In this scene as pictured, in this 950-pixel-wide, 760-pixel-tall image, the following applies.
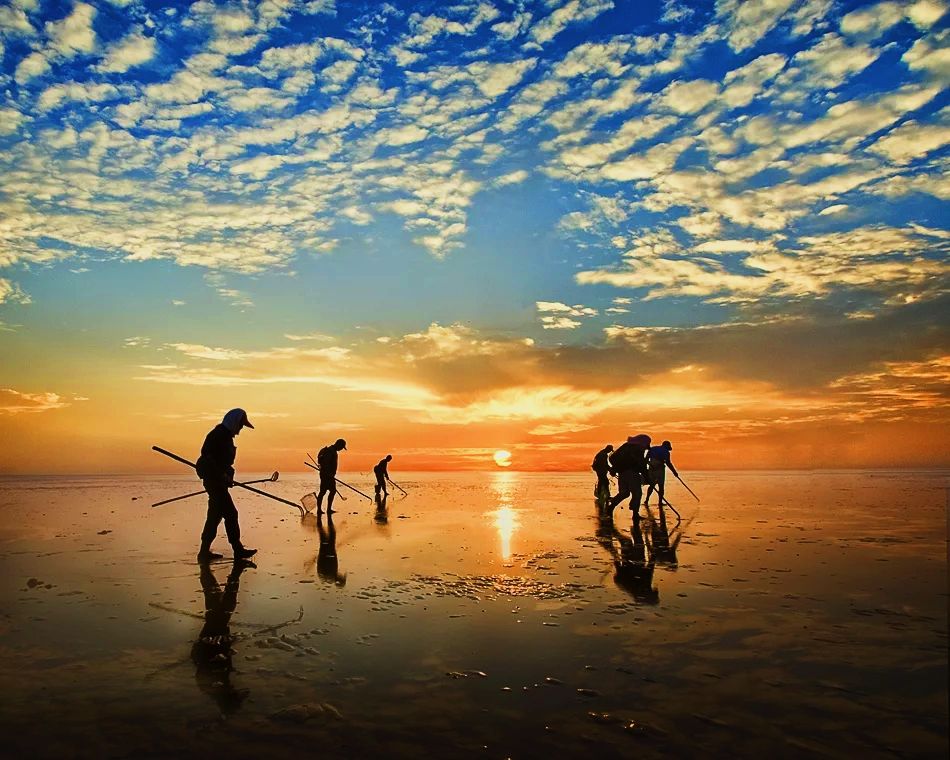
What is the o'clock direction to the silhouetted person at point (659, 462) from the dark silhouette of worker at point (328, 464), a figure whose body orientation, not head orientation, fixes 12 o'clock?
The silhouetted person is roughly at 12 o'clock from the dark silhouette of worker.

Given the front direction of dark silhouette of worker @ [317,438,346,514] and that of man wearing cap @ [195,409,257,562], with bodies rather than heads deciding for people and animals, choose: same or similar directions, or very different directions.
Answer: same or similar directions

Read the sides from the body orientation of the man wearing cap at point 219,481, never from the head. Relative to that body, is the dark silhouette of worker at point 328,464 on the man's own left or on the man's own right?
on the man's own left

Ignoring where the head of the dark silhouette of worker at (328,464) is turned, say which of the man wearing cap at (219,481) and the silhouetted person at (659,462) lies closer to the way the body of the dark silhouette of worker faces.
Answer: the silhouetted person

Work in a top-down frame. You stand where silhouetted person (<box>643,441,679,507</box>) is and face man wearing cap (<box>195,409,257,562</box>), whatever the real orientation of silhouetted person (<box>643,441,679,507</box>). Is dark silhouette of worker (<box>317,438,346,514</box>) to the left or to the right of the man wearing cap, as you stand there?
right

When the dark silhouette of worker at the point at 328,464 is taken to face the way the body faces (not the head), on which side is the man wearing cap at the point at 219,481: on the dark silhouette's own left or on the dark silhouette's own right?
on the dark silhouette's own right

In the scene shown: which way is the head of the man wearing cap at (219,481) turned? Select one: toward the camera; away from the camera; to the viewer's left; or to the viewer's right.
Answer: to the viewer's right

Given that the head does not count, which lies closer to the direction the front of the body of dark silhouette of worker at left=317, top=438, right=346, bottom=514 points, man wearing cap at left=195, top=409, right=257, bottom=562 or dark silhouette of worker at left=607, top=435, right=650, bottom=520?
the dark silhouette of worker

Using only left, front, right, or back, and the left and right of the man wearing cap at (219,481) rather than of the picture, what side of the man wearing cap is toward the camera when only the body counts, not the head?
right

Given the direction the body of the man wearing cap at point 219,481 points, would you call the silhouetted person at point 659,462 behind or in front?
in front

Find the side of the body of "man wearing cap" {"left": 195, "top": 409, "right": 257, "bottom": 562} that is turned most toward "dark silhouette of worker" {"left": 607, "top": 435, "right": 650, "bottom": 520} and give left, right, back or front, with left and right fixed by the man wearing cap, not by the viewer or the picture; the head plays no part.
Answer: front

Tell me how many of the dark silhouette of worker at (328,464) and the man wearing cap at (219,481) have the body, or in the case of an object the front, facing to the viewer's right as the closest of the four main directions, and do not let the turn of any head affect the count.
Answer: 2

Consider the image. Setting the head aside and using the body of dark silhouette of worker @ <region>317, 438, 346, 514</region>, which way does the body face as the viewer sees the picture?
to the viewer's right
